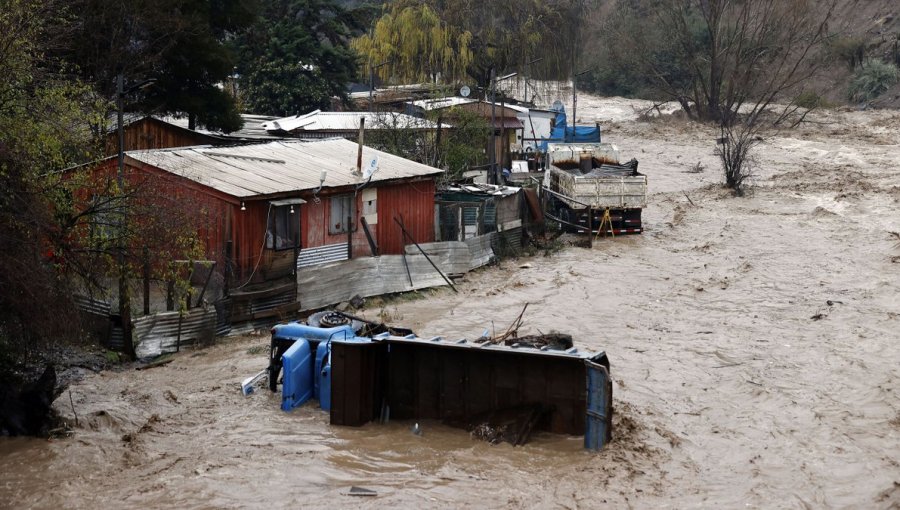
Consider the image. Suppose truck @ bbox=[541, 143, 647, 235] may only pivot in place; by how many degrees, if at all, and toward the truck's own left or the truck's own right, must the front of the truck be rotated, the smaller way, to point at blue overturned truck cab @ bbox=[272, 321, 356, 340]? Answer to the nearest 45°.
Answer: approximately 180°

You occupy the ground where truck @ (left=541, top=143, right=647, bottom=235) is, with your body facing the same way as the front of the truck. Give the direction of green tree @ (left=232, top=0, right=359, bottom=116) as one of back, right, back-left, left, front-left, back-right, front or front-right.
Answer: front-left

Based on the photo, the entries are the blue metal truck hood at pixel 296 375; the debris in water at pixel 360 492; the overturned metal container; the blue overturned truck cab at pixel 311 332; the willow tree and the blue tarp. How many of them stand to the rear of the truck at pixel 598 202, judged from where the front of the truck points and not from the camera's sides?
4

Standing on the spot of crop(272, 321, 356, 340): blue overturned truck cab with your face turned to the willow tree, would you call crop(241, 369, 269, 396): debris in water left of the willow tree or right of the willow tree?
left

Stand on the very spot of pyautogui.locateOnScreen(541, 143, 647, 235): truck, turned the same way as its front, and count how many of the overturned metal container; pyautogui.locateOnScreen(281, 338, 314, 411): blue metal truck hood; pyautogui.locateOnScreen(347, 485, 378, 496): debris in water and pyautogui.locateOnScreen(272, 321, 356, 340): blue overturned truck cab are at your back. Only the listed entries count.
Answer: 4

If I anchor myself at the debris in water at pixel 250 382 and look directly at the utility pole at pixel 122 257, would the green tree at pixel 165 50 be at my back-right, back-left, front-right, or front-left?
front-right

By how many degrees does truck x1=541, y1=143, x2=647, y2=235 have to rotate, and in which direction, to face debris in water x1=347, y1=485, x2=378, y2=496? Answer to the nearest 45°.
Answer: approximately 180°

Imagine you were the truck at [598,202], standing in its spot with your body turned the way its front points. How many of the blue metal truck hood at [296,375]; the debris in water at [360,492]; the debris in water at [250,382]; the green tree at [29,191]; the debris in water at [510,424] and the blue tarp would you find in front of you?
1

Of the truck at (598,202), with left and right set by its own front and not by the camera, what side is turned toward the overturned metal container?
back

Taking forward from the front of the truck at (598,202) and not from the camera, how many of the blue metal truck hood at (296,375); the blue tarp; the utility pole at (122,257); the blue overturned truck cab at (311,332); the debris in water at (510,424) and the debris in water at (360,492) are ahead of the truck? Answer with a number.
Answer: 1

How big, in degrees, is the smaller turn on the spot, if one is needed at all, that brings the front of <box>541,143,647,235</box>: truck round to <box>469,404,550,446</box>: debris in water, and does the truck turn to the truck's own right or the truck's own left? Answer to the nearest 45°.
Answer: approximately 180°

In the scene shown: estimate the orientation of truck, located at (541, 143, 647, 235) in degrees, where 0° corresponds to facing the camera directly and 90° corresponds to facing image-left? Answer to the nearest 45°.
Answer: approximately 180°

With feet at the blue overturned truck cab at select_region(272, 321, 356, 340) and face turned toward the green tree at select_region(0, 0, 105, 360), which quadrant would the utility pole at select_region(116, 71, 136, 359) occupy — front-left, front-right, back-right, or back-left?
front-right

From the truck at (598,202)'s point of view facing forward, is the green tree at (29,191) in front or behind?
behind

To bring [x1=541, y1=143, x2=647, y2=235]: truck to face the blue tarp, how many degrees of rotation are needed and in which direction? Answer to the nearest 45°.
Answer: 0° — it already faces it
